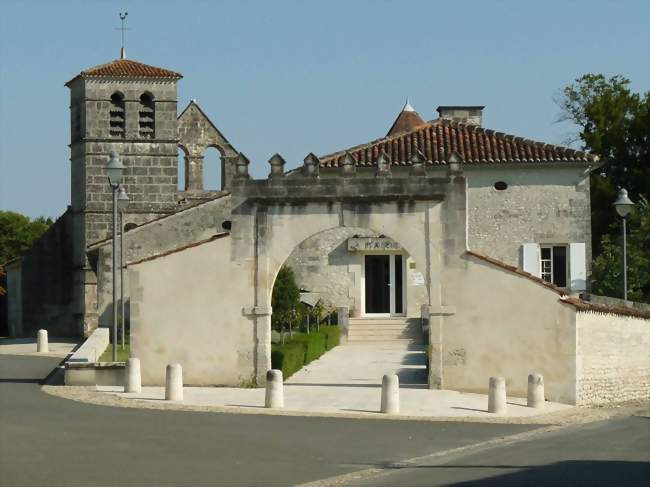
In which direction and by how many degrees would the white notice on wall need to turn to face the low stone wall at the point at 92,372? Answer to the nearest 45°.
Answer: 0° — it already faces it

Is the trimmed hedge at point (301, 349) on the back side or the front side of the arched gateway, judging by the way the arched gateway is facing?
on the back side

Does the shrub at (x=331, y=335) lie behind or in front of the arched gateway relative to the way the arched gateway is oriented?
behind

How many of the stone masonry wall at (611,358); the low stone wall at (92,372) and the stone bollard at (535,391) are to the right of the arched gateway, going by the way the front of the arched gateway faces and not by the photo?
1

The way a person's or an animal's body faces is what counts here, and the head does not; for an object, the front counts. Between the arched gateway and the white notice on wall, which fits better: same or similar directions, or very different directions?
same or similar directions

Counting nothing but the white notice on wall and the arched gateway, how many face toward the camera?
2

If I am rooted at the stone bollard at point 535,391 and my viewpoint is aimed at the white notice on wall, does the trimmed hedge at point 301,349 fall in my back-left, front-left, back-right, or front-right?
front-left

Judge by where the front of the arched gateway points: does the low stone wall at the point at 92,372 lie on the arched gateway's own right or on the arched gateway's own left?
on the arched gateway's own right

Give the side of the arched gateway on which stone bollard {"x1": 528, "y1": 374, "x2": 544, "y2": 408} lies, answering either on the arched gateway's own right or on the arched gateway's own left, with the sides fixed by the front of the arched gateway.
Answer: on the arched gateway's own left

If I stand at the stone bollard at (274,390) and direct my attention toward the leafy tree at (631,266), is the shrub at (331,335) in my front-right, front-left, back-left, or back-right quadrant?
front-left

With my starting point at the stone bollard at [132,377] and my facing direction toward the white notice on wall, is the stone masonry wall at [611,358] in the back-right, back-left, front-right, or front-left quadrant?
front-right

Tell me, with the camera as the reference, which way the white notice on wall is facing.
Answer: facing the viewer

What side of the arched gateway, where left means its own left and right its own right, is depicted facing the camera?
front

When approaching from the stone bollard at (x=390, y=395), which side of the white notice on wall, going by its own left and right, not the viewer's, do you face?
front

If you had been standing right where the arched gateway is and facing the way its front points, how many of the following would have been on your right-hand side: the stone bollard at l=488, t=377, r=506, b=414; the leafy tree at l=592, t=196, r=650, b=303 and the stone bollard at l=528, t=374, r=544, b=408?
0

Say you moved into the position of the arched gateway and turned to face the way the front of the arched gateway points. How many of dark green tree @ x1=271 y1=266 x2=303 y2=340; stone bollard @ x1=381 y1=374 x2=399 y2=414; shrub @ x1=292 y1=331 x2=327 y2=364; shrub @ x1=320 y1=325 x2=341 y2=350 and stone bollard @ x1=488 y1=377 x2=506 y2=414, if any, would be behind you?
3
